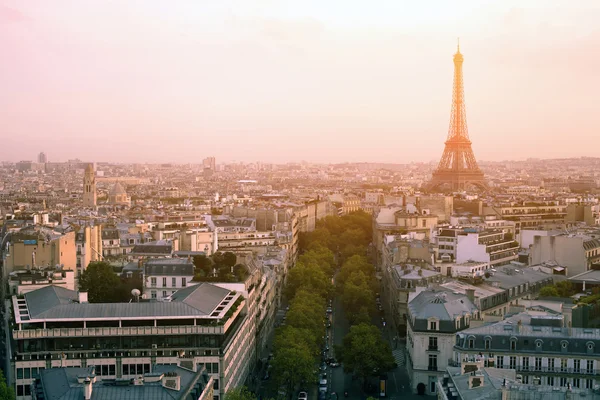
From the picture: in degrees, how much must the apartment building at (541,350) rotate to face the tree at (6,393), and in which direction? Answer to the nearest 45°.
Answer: approximately 45° to its right

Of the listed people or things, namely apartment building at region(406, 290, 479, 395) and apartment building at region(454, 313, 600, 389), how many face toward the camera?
2

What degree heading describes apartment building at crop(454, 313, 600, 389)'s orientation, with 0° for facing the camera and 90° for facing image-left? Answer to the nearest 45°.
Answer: approximately 0°

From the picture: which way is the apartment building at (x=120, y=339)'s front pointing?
toward the camera

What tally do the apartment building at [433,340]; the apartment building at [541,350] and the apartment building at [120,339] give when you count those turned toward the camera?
3

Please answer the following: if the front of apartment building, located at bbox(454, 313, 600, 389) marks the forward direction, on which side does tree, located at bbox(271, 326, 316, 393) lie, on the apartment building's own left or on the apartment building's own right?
on the apartment building's own right
